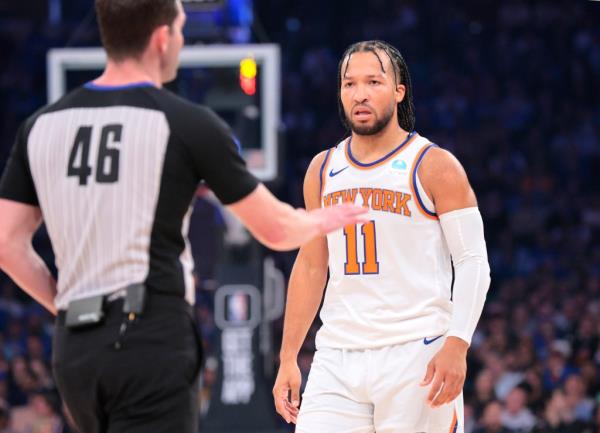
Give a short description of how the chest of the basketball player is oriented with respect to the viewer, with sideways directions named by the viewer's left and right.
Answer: facing the viewer and to the left of the viewer

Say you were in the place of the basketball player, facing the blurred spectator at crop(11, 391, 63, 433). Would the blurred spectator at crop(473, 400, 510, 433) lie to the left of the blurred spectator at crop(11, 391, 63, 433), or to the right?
right

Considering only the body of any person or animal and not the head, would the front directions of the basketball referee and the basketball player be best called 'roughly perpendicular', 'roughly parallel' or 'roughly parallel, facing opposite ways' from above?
roughly parallel, facing opposite ways

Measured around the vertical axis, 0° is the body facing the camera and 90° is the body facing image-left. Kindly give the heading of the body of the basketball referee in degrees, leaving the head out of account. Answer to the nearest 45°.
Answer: approximately 225°

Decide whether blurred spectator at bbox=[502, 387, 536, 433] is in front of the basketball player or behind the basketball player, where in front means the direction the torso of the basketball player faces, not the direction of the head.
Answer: behind

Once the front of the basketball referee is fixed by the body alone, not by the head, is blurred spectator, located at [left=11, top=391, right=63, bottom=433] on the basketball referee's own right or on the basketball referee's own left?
on the basketball referee's own left

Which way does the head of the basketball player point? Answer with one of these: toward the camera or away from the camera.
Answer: toward the camera

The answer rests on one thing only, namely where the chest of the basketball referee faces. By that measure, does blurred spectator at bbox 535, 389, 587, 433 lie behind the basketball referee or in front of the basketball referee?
in front

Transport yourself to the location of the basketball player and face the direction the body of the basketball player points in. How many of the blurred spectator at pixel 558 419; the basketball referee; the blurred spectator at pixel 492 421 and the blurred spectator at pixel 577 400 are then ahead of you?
1

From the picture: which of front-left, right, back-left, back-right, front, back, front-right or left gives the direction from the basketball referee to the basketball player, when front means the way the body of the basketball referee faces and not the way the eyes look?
front

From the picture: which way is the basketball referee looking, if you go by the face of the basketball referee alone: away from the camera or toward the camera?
away from the camera
